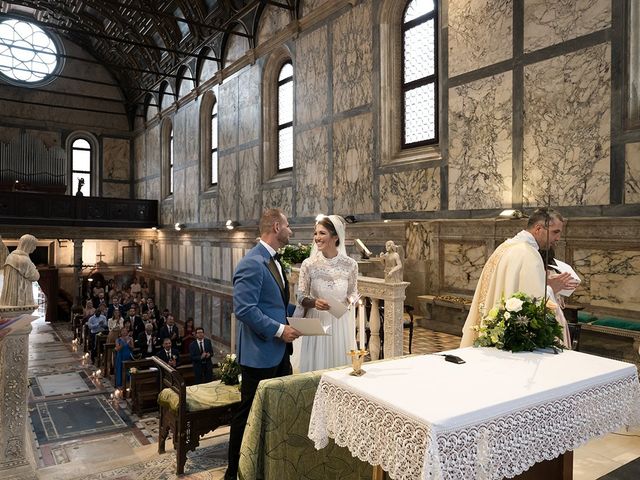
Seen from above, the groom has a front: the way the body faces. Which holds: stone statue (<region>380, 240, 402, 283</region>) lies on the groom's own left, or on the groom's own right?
on the groom's own left

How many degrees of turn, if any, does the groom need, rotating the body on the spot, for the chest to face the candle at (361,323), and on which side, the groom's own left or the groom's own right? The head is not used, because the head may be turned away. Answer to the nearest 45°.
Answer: approximately 45° to the groom's own left

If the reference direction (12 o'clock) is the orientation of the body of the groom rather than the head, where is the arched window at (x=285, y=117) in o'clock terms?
The arched window is roughly at 9 o'clock from the groom.

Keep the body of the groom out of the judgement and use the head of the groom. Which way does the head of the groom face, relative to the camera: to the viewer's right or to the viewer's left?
to the viewer's right

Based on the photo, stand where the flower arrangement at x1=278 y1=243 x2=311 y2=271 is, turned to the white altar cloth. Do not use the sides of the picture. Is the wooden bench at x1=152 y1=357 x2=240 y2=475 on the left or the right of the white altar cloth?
right

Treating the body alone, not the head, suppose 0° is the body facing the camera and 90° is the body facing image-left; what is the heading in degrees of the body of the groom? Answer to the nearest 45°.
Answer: approximately 270°
